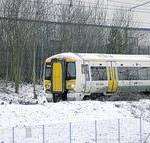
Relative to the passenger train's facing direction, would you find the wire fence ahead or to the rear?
ahead

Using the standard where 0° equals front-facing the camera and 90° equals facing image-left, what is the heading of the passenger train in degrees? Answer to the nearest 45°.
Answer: approximately 45°
